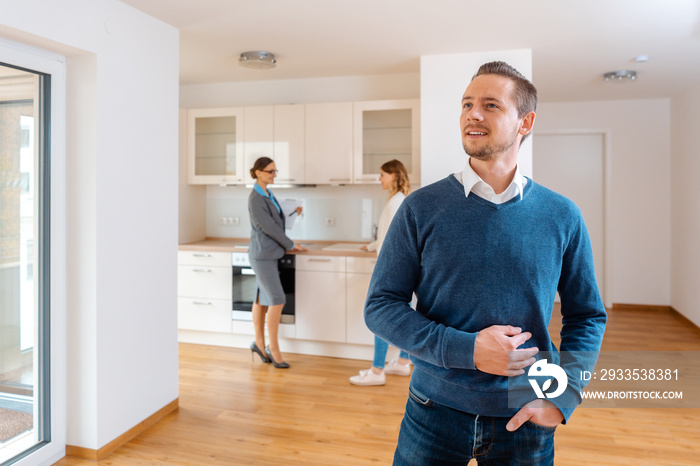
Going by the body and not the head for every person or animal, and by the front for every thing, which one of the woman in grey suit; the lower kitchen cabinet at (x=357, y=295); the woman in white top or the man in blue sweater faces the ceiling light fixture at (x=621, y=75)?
the woman in grey suit

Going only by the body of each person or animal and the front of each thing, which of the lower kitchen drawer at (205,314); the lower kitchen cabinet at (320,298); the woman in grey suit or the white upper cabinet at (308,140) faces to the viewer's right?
the woman in grey suit

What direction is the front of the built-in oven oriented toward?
toward the camera

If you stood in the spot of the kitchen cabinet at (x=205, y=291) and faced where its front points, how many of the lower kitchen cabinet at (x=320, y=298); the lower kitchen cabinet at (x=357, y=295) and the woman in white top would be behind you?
0

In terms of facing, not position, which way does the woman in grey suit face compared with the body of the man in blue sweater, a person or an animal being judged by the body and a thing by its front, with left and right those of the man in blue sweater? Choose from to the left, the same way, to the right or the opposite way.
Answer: to the left

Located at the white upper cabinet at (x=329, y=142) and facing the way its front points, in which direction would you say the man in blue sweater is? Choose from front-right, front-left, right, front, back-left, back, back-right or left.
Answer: front

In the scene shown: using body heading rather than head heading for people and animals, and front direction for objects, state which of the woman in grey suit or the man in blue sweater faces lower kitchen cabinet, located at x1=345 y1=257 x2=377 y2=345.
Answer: the woman in grey suit

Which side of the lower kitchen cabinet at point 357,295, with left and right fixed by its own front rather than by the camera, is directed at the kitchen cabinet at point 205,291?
right

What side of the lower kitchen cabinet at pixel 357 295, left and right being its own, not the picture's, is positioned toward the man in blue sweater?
front

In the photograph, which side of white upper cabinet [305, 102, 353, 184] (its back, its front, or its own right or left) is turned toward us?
front

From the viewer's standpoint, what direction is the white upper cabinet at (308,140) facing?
toward the camera

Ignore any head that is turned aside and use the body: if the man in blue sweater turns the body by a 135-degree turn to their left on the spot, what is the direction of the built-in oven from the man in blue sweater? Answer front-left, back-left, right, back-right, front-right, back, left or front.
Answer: left

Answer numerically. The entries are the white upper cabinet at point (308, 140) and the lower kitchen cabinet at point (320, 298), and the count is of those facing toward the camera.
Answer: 2

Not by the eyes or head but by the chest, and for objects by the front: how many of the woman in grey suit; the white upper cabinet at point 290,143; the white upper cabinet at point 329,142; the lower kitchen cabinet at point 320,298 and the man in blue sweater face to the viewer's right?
1

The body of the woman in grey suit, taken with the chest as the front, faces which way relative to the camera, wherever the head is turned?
to the viewer's right

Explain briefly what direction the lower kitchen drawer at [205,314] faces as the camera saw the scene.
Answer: facing the viewer

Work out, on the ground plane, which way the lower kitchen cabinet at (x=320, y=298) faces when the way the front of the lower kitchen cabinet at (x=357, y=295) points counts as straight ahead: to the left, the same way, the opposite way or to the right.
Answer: the same way

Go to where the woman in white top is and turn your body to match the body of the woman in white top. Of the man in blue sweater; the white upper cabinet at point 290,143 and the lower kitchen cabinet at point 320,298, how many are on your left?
1

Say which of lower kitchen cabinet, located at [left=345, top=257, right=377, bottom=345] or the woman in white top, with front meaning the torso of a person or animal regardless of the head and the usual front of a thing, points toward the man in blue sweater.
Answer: the lower kitchen cabinet

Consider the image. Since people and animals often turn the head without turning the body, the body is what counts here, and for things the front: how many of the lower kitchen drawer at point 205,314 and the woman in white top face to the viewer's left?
1

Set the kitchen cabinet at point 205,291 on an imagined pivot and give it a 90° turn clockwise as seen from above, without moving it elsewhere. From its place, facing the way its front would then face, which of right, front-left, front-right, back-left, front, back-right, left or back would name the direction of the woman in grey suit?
back-left

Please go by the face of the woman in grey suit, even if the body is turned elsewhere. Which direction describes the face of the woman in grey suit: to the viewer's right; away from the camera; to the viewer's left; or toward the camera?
to the viewer's right

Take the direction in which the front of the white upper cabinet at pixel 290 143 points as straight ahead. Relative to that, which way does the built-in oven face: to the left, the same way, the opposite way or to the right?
the same way

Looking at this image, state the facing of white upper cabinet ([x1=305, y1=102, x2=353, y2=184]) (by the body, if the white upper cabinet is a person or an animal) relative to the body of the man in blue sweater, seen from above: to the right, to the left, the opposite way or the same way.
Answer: the same way
